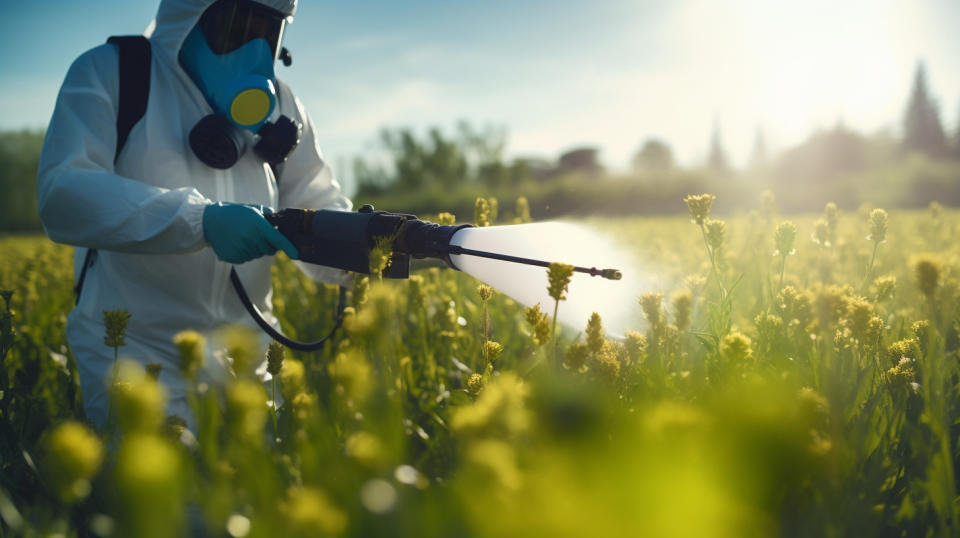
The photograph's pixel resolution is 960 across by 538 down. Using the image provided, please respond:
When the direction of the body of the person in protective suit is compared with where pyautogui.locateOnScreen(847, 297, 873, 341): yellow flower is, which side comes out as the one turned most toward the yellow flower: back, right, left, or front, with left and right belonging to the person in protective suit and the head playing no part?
front

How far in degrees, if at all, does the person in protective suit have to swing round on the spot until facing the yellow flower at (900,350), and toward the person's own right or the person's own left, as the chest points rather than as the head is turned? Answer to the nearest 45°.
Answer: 0° — they already face it

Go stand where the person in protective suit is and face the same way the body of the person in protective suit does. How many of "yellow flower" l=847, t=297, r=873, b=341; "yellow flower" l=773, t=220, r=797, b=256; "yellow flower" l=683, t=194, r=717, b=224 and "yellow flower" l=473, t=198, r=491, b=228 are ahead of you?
4

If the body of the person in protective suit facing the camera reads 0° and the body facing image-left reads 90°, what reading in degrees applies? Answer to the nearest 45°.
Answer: approximately 315°

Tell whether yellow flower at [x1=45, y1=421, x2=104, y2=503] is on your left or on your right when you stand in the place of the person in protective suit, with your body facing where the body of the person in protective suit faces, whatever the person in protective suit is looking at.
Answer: on your right

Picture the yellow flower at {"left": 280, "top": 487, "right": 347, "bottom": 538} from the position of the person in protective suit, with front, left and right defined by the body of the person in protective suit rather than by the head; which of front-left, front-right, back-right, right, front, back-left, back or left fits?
front-right

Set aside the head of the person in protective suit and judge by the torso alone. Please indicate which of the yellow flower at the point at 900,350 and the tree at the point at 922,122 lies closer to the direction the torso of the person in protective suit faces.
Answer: the yellow flower

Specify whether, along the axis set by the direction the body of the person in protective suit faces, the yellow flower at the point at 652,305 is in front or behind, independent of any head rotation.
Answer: in front

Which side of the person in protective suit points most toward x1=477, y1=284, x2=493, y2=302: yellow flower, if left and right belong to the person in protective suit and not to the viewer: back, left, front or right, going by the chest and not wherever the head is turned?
front

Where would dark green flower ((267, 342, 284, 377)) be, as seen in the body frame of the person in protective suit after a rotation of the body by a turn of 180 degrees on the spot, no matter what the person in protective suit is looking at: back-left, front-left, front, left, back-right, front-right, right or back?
back-left

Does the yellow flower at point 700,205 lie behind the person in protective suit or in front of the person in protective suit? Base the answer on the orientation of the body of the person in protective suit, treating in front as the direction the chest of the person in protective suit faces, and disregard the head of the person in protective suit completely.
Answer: in front
